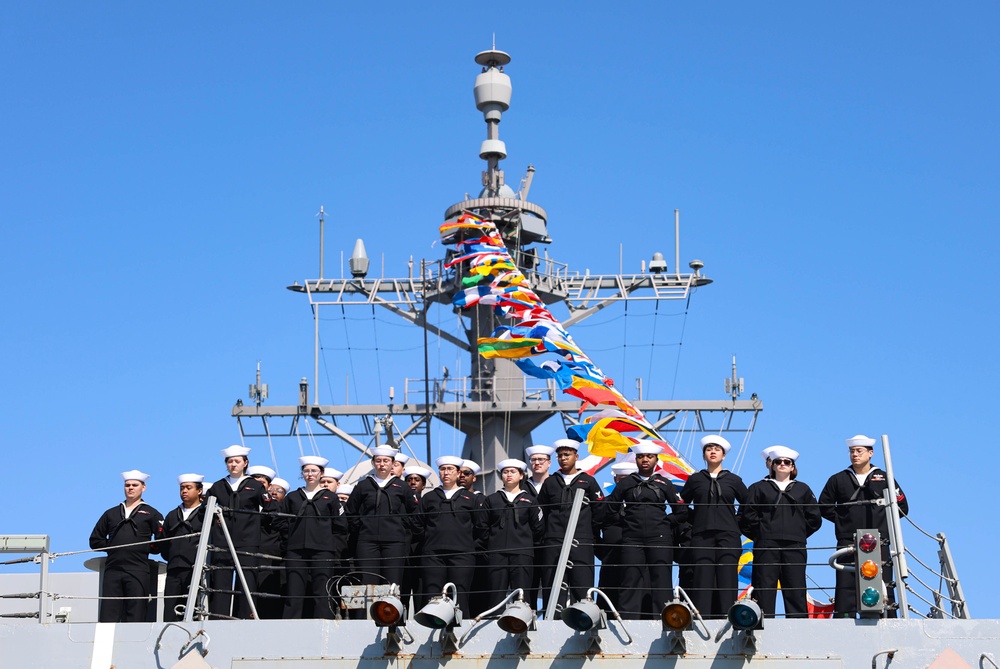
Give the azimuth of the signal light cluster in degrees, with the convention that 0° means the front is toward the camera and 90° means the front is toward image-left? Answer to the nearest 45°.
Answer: approximately 0°

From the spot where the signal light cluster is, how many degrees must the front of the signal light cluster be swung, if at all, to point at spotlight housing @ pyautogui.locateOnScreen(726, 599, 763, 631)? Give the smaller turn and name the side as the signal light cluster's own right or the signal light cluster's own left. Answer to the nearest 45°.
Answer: approximately 90° to the signal light cluster's own right
